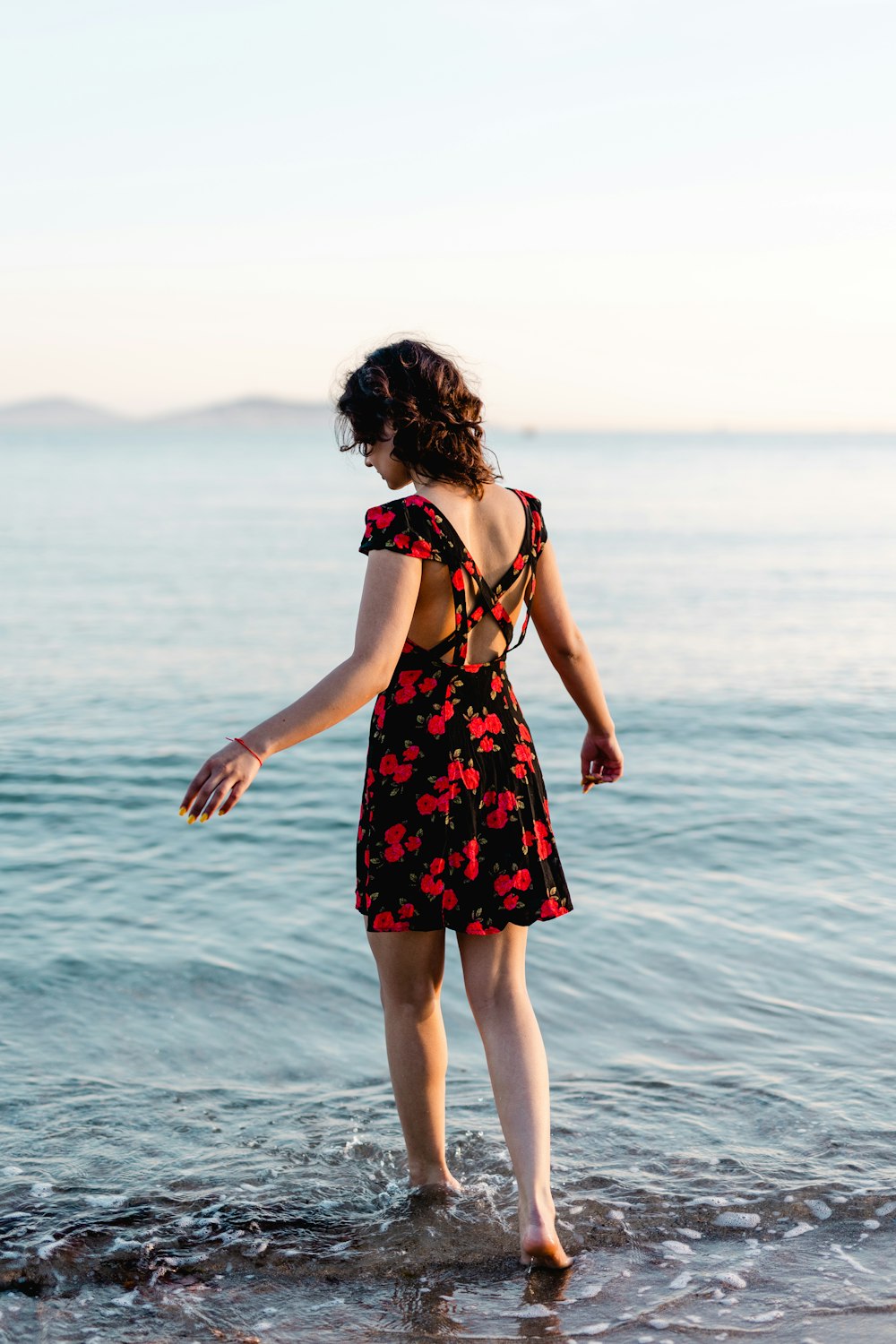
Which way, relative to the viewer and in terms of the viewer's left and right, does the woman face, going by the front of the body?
facing away from the viewer and to the left of the viewer

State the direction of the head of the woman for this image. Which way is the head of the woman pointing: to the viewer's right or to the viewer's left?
to the viewer's left
